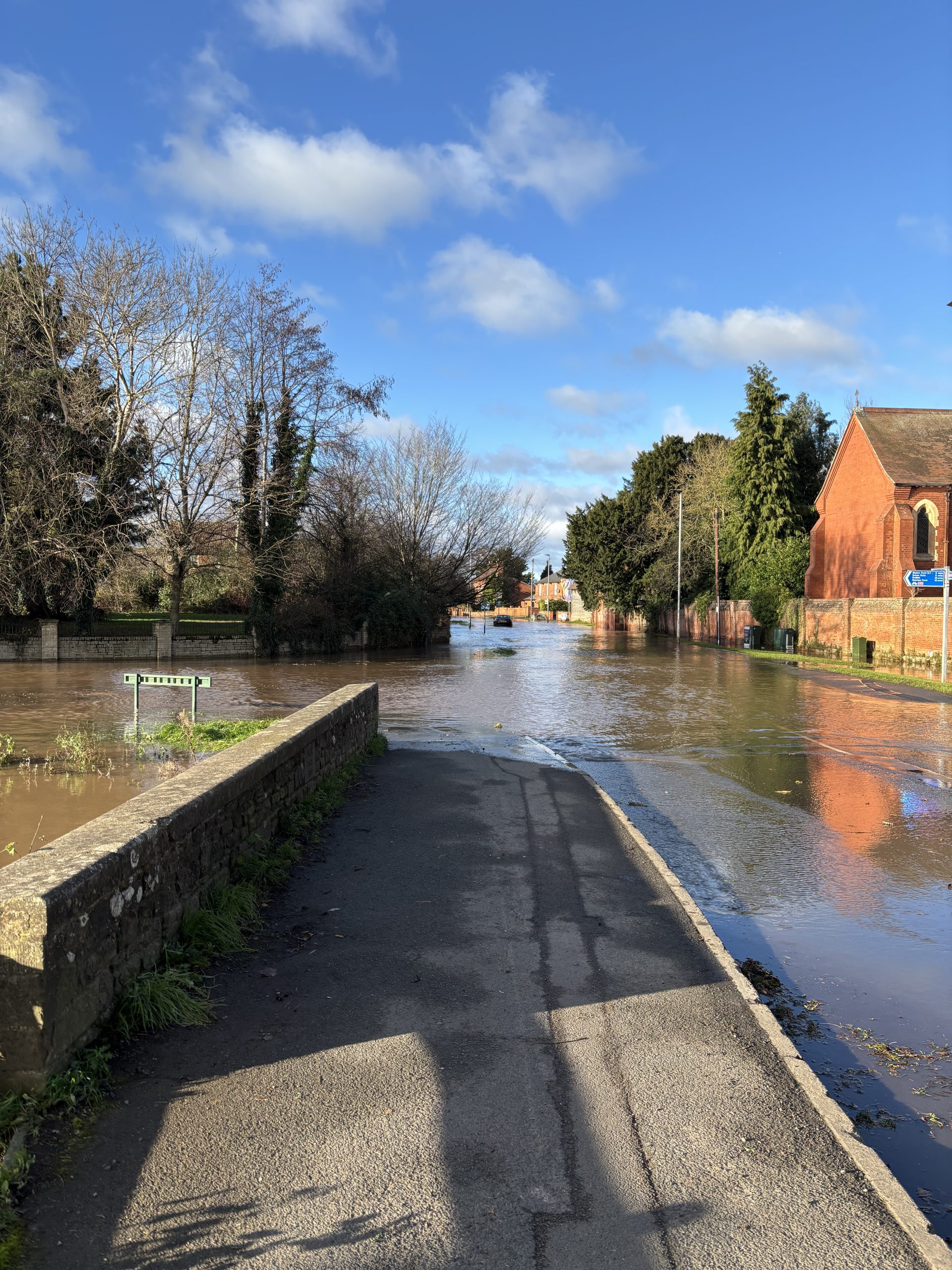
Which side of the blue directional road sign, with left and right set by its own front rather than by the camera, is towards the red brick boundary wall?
back

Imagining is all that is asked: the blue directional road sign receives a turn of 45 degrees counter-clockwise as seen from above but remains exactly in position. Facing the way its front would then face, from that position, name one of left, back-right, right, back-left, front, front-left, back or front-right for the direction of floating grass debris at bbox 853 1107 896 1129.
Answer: front-right

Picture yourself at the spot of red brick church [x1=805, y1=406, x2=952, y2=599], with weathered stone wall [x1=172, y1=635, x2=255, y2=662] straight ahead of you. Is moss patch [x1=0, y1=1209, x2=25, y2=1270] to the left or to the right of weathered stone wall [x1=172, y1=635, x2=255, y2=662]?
left

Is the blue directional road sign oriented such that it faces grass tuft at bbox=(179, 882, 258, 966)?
yes

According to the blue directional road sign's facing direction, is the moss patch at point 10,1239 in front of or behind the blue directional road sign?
in front

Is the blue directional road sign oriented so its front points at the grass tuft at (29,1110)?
yes

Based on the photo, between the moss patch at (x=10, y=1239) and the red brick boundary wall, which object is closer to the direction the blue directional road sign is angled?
the moss patch

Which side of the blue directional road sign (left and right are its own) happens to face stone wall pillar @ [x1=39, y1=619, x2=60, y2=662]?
right

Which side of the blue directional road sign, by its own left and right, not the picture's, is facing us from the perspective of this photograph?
front

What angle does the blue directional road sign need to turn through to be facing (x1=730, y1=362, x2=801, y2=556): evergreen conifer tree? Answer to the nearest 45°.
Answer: approximately 180°

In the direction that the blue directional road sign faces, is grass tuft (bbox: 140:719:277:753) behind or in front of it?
in front

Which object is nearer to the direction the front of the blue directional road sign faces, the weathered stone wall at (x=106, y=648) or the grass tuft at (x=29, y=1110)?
the grass tuft

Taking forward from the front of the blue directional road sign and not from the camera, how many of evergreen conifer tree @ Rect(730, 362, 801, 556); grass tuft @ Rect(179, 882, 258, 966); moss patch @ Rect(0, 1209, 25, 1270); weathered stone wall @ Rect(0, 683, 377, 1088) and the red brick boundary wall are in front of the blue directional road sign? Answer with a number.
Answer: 3

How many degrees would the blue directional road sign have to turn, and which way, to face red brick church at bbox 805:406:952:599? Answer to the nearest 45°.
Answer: approximately 180°

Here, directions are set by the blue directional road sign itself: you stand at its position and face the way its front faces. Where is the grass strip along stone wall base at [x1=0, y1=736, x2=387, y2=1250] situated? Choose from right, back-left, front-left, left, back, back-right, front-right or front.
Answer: front
